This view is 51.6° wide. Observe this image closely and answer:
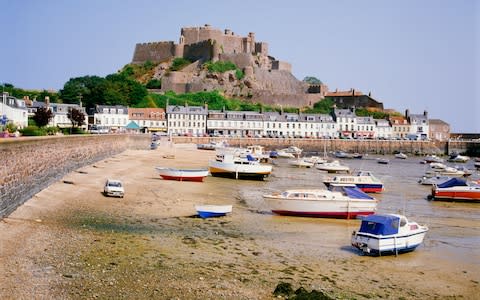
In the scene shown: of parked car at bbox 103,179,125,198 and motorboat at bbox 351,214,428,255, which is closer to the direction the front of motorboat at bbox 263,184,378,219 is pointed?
the parked car

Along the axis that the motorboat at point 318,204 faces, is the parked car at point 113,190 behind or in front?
in front

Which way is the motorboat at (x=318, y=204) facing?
to the viewer's left

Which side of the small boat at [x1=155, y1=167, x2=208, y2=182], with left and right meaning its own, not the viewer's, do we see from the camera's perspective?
left

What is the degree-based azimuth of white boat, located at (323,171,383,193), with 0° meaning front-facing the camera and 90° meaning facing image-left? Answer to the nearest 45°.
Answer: approximately 90°

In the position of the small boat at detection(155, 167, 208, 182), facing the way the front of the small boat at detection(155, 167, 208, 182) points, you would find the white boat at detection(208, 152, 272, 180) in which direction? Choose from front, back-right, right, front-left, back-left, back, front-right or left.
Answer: back-right

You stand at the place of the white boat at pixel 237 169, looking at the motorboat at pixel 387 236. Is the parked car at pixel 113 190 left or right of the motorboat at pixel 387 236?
right

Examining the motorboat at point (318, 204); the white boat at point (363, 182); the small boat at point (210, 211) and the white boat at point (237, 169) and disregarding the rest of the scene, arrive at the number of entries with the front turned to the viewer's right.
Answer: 1

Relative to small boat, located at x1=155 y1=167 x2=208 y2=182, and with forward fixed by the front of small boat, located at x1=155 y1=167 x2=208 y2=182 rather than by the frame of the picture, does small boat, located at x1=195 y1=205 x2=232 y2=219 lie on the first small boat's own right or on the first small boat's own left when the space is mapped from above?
on the first small boat's own left

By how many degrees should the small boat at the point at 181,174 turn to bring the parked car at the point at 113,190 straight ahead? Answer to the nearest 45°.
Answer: approximately 90° to its left
